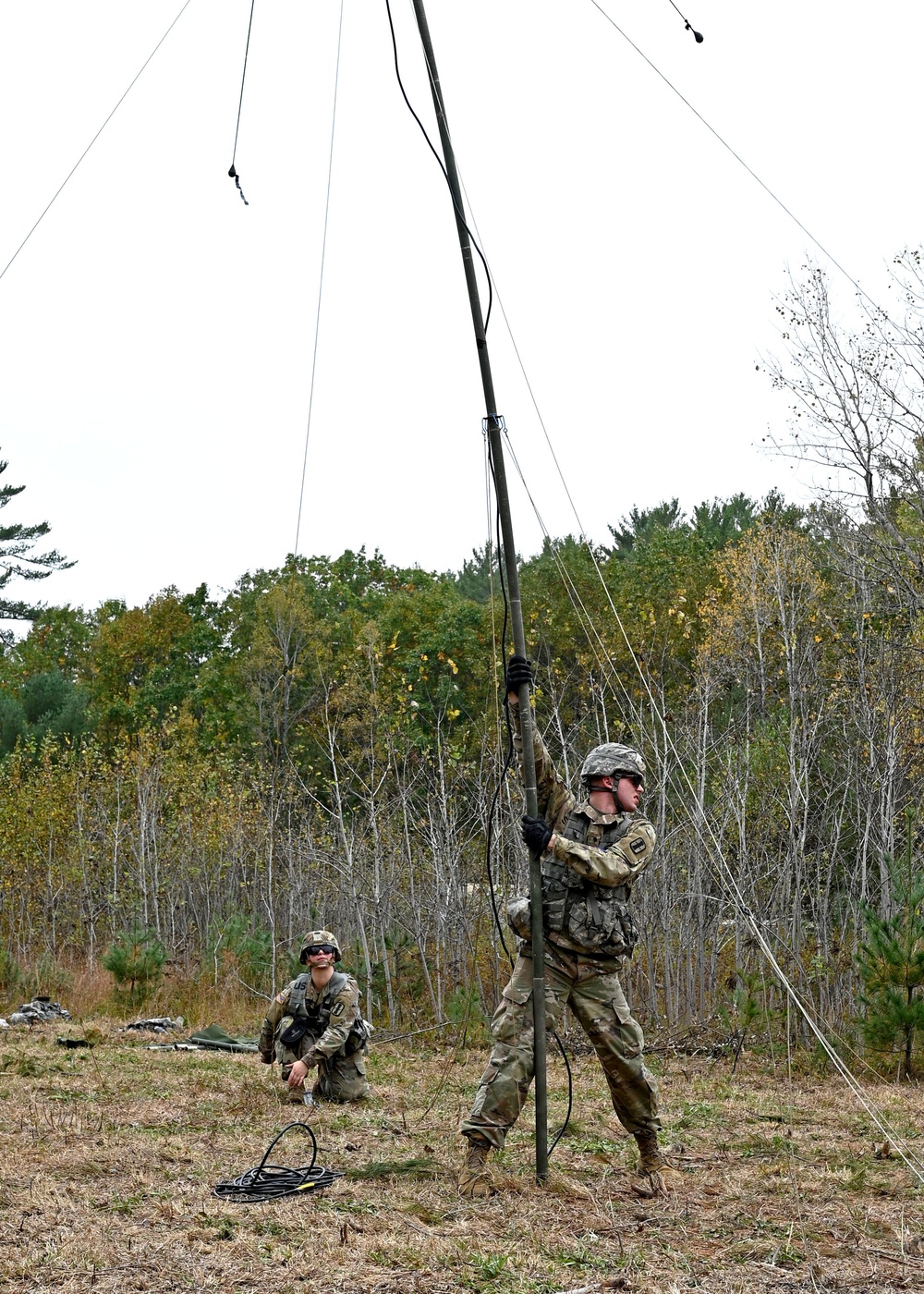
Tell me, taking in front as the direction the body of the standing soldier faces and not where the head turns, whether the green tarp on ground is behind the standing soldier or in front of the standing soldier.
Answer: behind

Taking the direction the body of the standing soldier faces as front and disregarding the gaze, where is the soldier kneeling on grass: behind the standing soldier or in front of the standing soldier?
behind

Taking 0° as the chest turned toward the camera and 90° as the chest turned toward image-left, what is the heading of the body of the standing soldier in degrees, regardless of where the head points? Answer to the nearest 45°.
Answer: approximately 0°

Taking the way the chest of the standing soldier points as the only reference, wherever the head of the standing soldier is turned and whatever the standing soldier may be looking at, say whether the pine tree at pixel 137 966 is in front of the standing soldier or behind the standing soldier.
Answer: behind

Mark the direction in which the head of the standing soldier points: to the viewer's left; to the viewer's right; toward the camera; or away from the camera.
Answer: to the viewer's right

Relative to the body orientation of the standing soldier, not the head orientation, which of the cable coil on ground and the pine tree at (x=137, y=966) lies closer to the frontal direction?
the cable coil on ground

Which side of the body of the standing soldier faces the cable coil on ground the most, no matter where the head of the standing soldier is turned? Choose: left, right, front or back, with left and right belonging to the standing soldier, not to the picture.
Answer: right

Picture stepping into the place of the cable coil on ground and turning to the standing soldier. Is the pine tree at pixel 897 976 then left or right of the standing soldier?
left

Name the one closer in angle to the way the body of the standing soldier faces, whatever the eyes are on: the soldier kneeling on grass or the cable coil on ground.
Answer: the cable coil on ground
